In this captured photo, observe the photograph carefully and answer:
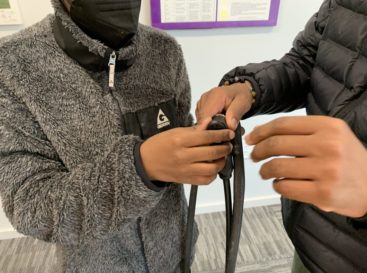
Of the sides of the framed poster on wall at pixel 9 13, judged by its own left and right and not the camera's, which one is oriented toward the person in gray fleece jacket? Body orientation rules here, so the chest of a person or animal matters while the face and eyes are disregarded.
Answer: front

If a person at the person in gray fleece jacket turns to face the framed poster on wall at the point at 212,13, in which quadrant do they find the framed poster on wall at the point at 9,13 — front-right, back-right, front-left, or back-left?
front-left

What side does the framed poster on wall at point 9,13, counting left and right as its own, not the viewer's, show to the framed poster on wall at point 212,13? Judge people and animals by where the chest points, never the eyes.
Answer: left

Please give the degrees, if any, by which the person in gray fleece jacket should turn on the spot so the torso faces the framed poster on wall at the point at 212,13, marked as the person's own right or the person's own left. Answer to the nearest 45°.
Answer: approximately 90° to the person's own left

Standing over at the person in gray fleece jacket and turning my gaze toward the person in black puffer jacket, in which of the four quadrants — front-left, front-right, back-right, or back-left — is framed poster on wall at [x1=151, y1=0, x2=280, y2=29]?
front-left

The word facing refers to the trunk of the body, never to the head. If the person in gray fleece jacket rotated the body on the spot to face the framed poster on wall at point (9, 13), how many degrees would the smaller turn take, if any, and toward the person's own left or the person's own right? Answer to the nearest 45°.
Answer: approximately 135° to the person's own left

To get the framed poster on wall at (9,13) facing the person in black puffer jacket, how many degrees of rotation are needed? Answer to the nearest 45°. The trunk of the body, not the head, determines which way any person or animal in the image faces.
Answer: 0° — it already faces them

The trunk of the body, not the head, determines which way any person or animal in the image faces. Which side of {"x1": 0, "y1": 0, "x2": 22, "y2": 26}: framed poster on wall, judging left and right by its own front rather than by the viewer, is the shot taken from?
front

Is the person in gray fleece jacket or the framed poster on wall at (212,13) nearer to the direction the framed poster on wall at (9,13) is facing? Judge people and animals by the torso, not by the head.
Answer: the person in gray fleece jacket

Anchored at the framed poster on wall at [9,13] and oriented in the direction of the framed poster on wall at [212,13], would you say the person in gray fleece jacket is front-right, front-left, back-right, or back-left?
front-right

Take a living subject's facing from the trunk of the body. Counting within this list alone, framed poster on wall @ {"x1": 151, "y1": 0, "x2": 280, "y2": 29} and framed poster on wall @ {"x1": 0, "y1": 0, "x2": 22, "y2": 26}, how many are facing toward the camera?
2

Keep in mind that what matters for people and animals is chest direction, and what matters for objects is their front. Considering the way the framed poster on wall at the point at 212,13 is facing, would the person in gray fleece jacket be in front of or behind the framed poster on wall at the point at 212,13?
in front

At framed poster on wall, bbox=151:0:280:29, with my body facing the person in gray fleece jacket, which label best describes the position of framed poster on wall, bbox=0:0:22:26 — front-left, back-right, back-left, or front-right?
front-right

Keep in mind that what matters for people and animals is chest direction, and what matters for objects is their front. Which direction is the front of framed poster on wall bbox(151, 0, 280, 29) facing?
toward the camera

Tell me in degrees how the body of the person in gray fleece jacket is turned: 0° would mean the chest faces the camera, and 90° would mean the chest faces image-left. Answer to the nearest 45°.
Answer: approximately 315°

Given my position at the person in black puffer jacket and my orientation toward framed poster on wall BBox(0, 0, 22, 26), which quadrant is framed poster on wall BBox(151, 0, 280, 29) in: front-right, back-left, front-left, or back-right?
front-right
